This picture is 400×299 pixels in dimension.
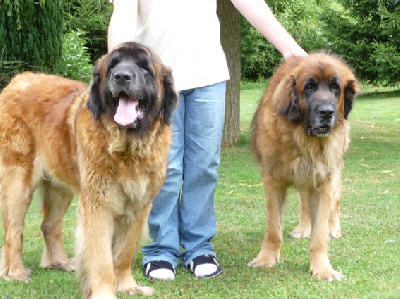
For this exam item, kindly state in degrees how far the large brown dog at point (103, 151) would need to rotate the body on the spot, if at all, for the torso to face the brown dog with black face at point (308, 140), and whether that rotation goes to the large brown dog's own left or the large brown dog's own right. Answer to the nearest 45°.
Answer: approximately 45° to the large brown dog's own left

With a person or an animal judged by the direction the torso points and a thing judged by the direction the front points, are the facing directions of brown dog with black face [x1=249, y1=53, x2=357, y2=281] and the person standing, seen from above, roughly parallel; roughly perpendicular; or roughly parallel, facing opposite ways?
roughly parallel

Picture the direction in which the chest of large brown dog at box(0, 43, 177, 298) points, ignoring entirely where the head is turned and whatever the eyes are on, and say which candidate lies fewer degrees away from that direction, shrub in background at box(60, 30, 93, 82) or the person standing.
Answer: the person standing

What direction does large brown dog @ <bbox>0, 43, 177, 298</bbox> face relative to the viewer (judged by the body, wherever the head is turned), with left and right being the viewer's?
facing the viewer and to the right of the viewer

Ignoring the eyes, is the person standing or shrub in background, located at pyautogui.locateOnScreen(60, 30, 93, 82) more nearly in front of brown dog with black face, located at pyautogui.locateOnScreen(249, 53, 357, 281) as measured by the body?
the person standing

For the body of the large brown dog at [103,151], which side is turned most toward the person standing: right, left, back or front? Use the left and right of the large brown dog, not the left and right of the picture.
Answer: left

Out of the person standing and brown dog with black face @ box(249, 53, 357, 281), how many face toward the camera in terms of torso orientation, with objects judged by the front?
2

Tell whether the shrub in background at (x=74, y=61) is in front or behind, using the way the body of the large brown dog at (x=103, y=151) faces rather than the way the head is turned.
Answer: behind

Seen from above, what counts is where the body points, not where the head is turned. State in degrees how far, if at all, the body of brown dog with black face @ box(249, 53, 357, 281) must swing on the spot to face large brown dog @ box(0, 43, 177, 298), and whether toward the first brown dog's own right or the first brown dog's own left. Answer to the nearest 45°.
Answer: approximately 45° to the first brown dog's own right

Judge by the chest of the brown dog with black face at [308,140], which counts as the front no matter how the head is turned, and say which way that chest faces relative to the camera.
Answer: toward the camera

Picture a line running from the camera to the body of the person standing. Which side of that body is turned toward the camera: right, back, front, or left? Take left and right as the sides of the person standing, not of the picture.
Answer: front

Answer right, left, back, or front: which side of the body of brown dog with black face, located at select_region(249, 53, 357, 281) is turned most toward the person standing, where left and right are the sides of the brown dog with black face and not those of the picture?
right
